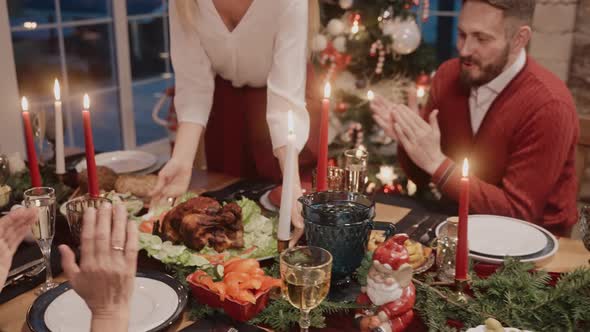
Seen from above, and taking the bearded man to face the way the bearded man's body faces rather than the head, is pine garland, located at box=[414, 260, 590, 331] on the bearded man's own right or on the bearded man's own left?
on the bearded man's own left

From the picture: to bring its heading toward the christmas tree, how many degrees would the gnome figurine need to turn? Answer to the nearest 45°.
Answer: approximately 135° to its right

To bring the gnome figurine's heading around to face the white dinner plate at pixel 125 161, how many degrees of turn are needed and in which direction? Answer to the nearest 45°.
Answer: approximately 90° to its right

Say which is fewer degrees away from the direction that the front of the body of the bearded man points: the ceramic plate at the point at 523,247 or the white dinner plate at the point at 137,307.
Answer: the white dinner plate

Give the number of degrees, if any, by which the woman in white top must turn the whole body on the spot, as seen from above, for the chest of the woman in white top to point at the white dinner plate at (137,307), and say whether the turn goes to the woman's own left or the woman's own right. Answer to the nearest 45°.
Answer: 0° — they already face it

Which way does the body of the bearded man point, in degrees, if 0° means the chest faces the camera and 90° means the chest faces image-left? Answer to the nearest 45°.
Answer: approximately 45°

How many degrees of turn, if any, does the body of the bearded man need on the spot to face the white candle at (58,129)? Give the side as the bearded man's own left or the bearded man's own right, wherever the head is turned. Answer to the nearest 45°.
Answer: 0° — they already face it

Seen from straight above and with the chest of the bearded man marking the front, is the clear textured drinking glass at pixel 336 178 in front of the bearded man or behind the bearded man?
in front

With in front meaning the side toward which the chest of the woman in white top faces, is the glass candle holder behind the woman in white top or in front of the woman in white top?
in front
